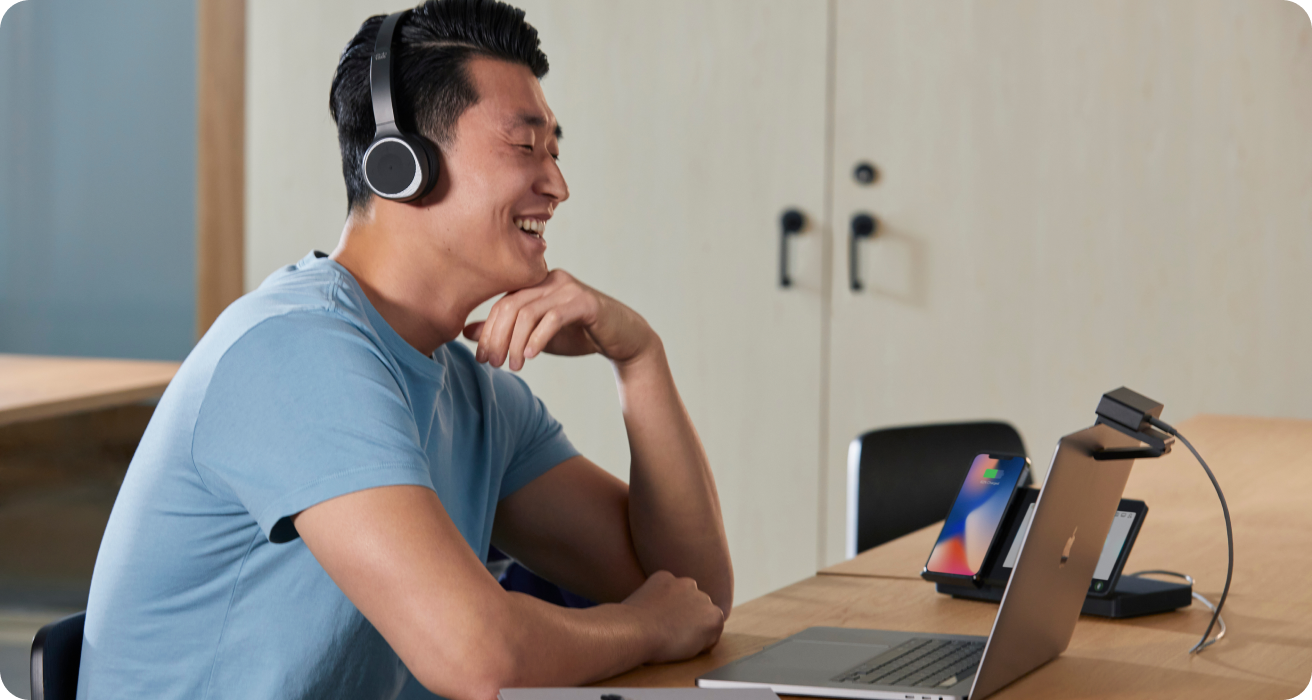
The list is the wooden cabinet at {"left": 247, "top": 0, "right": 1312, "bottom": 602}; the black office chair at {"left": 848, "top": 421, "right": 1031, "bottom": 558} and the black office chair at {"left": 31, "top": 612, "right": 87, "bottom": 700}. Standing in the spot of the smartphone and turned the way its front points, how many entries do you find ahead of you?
1

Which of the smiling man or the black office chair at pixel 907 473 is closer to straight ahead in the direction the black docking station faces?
the smiling man

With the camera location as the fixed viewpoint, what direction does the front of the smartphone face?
facing the viewer and to the left of the viewer

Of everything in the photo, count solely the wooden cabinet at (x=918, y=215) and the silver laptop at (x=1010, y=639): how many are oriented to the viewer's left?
1

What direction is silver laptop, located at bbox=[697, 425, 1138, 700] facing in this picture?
to the viewer's left

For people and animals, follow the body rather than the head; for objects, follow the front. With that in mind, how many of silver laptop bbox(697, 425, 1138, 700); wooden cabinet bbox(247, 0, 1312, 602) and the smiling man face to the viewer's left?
1

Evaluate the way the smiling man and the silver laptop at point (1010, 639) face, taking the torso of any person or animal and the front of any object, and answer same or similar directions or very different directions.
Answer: very different directions

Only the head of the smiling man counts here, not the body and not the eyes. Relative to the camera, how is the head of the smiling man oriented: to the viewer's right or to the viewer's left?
to the viewer's right

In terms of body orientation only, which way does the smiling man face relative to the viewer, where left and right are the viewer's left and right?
facing the viewer and to the right of the viewer

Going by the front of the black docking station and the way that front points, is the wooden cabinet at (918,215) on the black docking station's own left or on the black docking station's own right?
on the black docking station's own right

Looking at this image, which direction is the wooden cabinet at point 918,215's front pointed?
toward the camera
